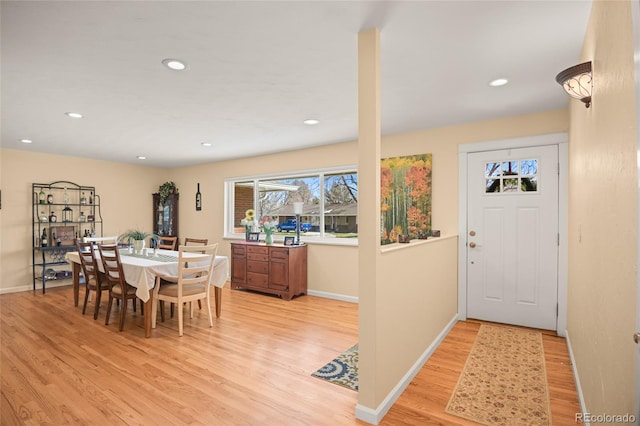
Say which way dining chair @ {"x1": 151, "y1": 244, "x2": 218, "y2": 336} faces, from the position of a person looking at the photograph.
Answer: facing away from the viewer and to the left of the viewer

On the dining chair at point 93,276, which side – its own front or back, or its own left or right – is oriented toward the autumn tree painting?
right

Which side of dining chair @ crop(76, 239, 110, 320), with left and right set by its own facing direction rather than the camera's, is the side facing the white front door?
right

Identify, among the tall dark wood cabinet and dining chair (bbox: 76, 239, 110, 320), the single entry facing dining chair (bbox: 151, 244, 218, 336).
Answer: the tall dark wood cabinet

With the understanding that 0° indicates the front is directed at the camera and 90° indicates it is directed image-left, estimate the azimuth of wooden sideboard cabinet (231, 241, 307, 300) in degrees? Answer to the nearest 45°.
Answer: approximately 45°

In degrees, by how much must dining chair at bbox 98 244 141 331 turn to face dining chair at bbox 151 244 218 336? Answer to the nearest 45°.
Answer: approximately 90° to its right

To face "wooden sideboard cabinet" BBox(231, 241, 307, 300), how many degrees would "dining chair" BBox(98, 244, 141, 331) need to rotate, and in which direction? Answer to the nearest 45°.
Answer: approximately 45° to its right
